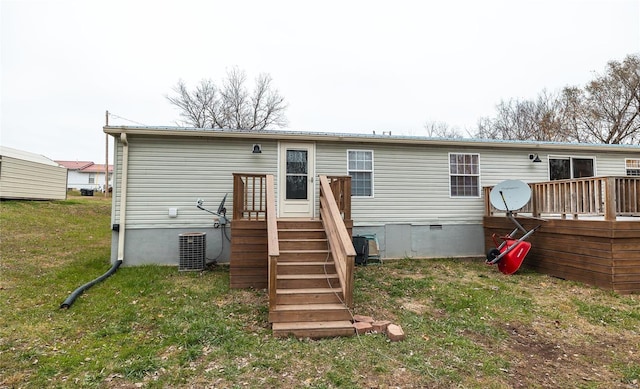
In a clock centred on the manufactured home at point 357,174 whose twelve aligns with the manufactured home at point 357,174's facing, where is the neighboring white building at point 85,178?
The neighboring white building is roughly at 4 o'clock from the manufactured home.

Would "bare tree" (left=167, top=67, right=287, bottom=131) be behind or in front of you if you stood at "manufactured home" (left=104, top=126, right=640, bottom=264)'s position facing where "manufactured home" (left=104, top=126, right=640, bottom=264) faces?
behind

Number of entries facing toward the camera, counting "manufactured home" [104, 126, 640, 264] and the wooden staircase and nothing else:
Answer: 2

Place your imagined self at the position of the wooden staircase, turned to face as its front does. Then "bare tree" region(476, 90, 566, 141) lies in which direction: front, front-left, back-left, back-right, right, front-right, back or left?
back-left

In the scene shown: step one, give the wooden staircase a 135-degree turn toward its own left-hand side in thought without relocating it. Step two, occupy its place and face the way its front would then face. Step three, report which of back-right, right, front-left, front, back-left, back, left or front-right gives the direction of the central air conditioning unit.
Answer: left

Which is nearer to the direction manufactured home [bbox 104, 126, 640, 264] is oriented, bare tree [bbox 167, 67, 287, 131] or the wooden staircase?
the wooden staircase

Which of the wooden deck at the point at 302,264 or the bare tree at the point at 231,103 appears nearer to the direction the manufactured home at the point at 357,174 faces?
the wooden deck

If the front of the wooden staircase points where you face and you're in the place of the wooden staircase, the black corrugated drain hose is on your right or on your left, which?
on your right

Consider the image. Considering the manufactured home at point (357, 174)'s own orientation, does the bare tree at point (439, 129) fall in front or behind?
behind

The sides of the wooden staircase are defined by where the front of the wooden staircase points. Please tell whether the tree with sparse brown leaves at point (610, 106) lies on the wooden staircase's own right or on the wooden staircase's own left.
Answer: on the wooden staircase's own left

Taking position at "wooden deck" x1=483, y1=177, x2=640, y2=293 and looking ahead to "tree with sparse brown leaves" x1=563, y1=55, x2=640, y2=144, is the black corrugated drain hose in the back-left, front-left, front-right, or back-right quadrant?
back-left
